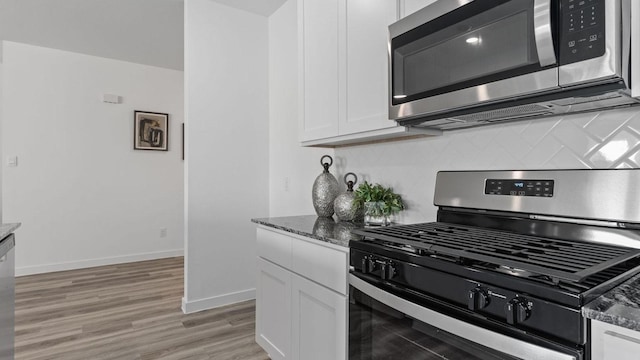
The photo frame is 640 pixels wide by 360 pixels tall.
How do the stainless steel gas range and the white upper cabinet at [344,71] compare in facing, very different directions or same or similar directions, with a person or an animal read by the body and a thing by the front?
same or similar directions

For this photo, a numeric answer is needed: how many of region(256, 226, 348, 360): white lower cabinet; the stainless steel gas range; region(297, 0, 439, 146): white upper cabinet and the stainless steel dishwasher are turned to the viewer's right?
1

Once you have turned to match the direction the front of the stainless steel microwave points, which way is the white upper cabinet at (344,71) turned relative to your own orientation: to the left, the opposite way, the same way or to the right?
the same way

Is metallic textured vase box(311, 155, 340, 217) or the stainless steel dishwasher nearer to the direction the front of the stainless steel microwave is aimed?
the stainless steel dishwasher

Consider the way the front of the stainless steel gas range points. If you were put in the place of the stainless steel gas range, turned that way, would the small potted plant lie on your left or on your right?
on your right

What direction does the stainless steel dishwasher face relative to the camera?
to the viewer's right

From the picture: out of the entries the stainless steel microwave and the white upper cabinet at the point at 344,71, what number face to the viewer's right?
0

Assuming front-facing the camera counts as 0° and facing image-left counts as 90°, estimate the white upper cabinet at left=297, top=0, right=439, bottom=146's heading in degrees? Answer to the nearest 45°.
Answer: approximately 45°

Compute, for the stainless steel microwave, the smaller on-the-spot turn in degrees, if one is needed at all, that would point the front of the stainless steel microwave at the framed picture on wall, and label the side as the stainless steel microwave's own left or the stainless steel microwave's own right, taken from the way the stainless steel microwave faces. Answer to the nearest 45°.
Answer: approximately 45° to the stainless steel microwave's own right

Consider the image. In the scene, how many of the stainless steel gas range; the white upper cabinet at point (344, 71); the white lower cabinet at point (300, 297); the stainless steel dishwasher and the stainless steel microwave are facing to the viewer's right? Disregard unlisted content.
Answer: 1

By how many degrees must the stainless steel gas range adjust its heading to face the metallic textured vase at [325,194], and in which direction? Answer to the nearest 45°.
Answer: approximately 90° to its right

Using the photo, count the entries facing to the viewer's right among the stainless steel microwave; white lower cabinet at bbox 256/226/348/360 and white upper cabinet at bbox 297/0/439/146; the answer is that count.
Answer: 0

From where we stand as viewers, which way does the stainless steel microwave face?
facing the viewer and to the left of the viewer
